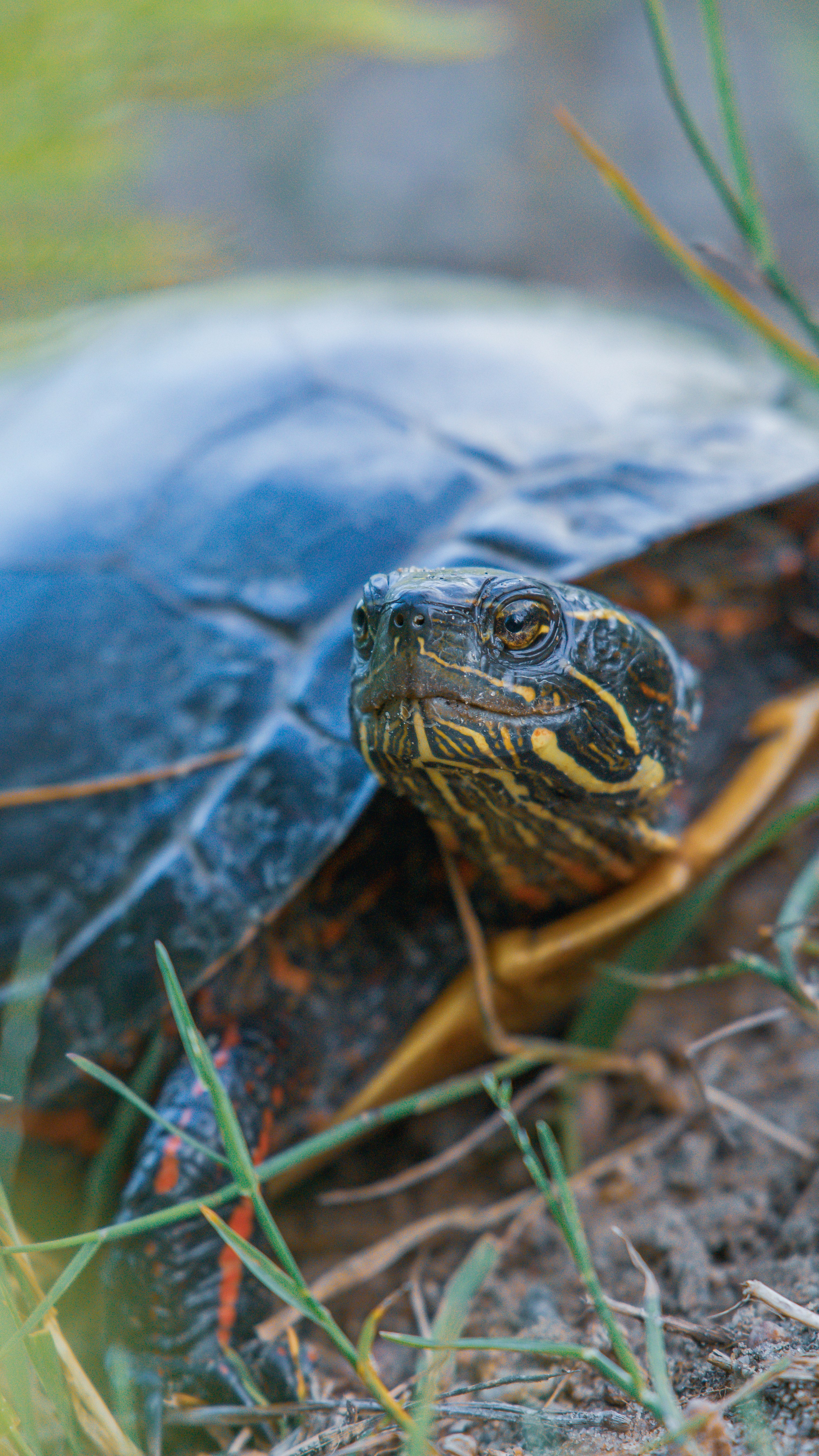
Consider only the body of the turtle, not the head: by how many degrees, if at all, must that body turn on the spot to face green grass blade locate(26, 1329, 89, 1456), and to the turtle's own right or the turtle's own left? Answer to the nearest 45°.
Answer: approximately 90° to the turtle's own right

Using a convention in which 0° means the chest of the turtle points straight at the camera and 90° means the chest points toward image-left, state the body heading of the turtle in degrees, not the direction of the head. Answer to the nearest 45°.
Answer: approximately 315°

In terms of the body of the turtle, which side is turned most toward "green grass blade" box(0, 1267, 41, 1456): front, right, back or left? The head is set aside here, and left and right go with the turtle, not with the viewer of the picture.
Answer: right

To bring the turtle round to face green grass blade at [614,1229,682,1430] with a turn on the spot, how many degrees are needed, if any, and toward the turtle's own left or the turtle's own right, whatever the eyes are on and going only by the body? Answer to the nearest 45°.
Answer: approximately 45° to the turtle's own right
